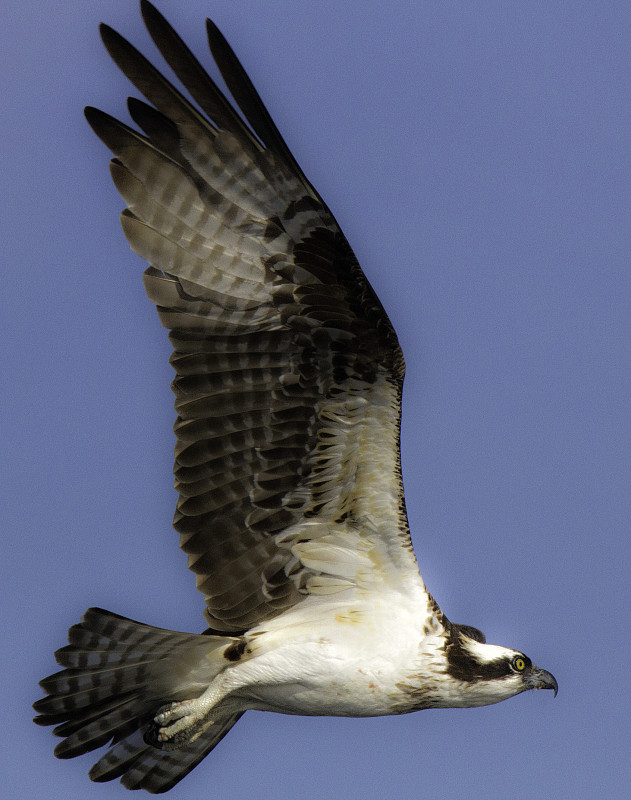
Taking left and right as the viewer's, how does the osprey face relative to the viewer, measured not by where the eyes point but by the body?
facing to the right of the viewer
